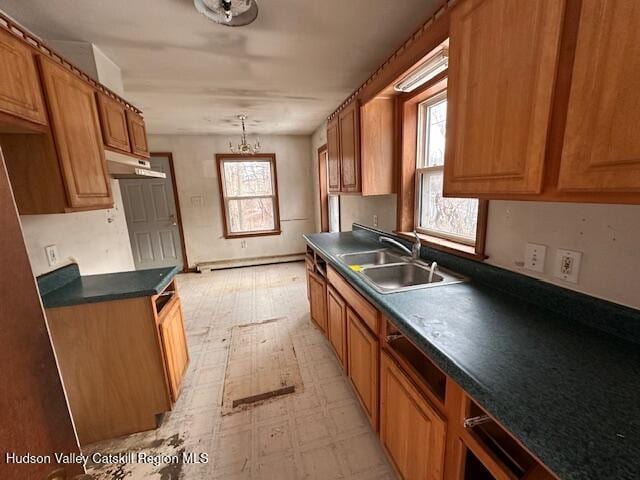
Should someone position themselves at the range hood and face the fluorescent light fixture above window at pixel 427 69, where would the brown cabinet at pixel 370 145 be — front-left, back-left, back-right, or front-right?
front-left

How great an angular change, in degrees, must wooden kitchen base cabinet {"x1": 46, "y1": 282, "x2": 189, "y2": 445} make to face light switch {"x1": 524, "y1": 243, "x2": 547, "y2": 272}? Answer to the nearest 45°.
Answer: approximately 45° to its right

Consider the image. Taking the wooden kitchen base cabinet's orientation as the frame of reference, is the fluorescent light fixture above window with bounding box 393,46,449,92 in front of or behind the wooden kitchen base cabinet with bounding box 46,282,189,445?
in front

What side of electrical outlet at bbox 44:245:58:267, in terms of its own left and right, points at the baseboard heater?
left

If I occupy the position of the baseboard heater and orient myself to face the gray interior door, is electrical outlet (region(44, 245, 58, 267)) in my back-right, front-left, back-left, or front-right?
front-left

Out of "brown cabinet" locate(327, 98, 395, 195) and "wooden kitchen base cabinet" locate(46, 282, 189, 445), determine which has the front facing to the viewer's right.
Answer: the wooden kitchen base cabinet

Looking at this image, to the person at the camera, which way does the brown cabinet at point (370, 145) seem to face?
facing to the left of the viewer

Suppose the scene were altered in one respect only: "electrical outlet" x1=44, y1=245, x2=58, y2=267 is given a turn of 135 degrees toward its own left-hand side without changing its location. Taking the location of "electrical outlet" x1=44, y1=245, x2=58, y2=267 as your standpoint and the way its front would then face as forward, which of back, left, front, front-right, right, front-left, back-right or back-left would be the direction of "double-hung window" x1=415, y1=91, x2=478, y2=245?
back-right

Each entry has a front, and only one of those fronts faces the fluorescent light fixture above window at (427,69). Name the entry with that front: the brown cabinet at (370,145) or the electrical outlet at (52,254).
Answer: the electrical outlet

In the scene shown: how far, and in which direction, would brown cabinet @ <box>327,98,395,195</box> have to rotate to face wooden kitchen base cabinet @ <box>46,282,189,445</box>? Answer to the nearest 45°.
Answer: approximately 45° to its left

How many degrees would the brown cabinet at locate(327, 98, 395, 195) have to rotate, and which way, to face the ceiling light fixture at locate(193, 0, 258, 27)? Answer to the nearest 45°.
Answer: approximately 45° to its left

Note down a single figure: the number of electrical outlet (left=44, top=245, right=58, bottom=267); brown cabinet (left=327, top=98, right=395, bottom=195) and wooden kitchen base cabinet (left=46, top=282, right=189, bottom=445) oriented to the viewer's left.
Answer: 1

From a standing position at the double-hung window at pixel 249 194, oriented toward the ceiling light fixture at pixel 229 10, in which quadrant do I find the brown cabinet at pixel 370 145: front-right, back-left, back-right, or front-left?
front-left

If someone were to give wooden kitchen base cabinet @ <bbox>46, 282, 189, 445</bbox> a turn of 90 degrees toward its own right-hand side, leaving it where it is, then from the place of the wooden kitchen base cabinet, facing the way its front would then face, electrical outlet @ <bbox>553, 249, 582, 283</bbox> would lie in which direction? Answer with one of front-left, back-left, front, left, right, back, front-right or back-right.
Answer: front-left

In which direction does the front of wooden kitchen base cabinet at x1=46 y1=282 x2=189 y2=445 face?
to the viewer's right

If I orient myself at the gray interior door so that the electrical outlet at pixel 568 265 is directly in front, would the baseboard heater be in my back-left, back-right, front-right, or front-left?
front-left

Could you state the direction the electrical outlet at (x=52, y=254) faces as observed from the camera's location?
facing the viewer and to the right of the viewer

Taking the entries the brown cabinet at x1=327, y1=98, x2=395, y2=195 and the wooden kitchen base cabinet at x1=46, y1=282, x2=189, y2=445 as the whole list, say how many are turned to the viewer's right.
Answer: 1
